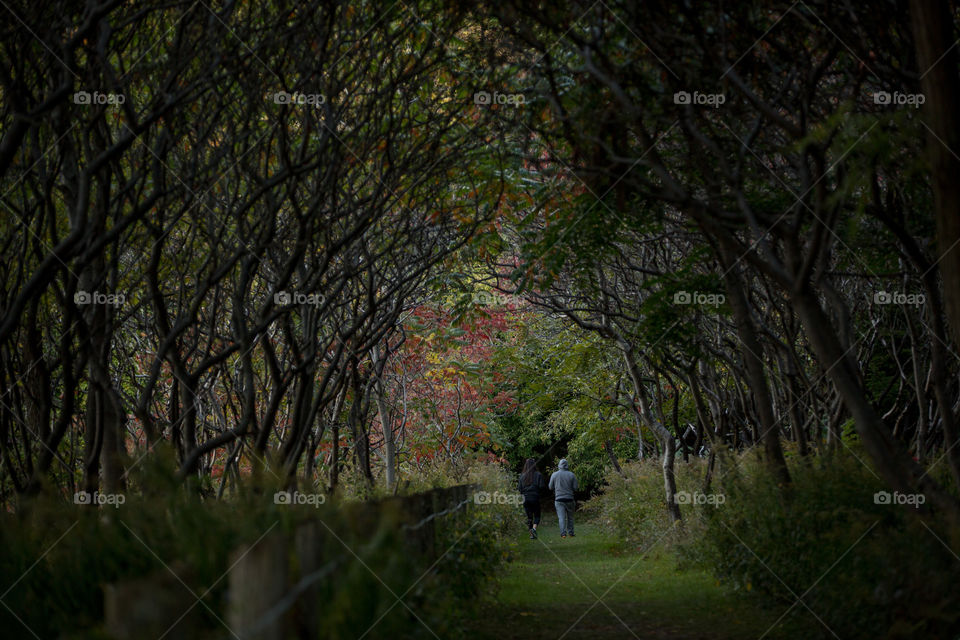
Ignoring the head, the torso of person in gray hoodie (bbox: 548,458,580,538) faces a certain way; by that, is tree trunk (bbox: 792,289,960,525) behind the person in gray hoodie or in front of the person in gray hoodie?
behind

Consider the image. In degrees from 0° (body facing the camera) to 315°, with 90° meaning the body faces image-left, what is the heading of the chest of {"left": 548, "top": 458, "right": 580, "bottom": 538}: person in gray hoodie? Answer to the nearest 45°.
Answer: approximately 180°

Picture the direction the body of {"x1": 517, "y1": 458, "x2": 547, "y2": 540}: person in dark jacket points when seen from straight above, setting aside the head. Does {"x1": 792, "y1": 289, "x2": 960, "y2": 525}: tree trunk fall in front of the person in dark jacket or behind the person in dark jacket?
behind

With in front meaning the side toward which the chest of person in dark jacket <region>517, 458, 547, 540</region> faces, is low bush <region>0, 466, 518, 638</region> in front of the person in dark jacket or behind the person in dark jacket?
behind

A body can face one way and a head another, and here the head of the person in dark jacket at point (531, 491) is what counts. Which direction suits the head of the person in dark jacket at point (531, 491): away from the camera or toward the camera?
away from the camera

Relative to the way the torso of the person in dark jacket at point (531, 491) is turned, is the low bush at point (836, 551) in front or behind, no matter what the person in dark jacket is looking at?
behind

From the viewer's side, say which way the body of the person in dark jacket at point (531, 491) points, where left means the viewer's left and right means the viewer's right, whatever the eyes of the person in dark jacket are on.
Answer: facing away from the viewer

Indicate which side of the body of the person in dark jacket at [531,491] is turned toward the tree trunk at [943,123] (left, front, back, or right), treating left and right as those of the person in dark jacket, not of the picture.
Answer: back

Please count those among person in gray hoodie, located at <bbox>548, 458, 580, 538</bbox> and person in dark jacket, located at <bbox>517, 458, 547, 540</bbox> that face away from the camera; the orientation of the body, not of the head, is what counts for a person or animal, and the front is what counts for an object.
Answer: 2

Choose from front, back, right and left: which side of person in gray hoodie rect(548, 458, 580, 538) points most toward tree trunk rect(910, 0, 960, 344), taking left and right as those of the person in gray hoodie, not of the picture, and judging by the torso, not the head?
back
